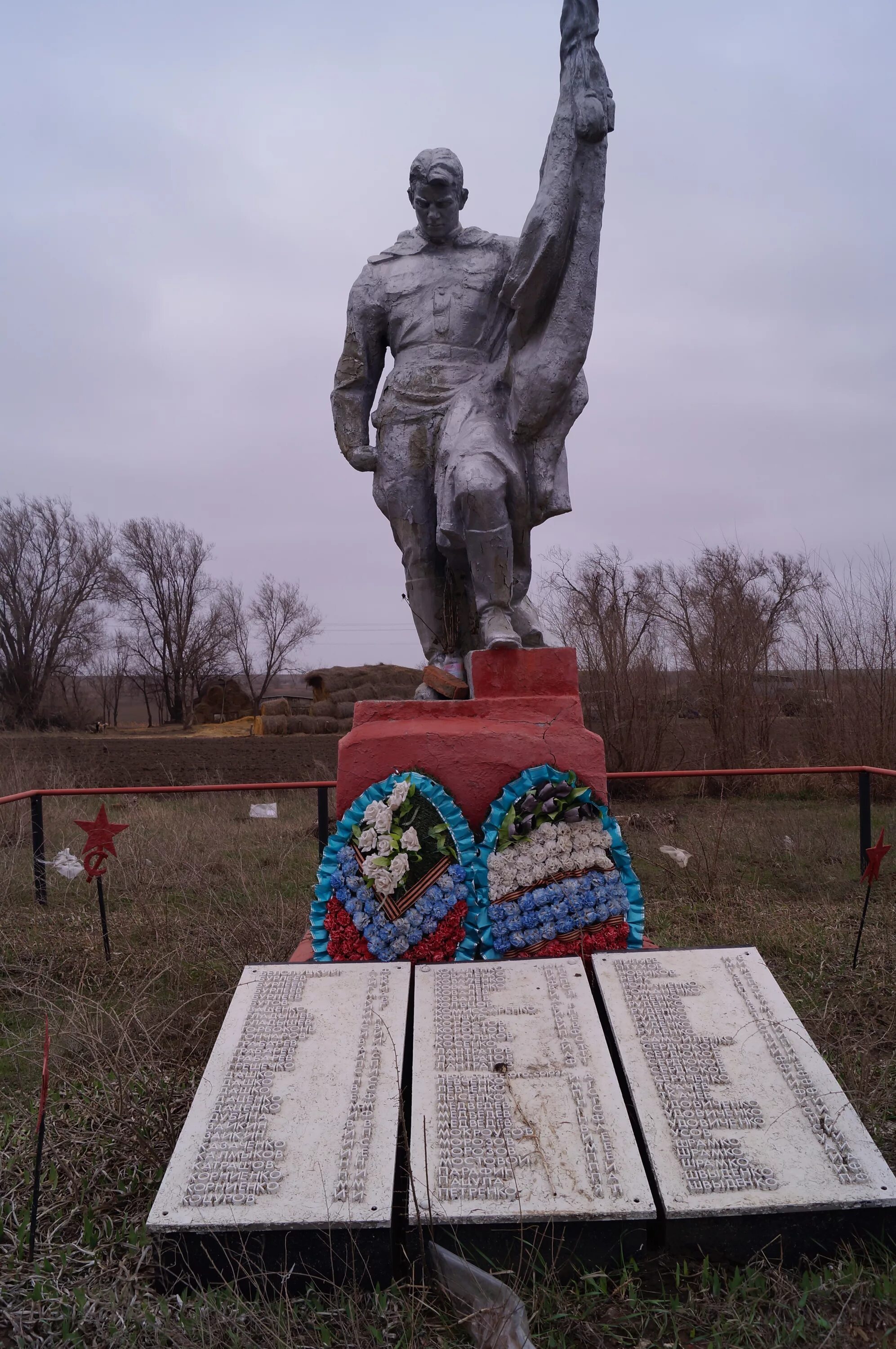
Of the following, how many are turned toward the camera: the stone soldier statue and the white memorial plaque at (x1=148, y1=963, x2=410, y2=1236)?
2

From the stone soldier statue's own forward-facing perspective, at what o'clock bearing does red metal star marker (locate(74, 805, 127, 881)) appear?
The red metal star marker is roughly at 4 o'clock from the stone soldier statue.

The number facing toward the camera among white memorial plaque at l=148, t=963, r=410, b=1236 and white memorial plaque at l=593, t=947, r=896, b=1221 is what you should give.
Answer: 2

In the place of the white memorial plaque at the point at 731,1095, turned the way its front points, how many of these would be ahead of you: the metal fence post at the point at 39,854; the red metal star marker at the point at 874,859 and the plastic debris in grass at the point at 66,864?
0

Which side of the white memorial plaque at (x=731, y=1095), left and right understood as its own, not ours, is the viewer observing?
front

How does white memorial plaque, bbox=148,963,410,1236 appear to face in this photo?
toward the camera

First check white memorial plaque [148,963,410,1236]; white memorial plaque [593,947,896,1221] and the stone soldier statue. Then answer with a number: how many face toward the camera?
3

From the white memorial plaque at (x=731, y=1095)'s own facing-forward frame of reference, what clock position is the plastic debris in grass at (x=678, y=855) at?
The plastic debris in grass is roughly at 6 o'clock from the white memorial plaque.

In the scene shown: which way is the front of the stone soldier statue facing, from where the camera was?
facing the viewer

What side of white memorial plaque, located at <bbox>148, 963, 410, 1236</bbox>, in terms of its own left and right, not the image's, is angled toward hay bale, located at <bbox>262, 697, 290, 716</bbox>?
back

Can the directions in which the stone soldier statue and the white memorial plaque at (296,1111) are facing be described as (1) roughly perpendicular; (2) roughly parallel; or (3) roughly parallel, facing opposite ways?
roughly parallel

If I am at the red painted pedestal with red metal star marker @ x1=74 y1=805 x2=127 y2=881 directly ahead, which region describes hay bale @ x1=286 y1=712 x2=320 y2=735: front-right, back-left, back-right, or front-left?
front-right

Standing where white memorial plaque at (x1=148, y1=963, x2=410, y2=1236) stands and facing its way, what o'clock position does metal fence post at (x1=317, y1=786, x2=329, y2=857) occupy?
The metal fence post is roughly at 6 o'clock from the white memorial plaque.

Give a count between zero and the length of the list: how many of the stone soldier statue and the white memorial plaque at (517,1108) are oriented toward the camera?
2

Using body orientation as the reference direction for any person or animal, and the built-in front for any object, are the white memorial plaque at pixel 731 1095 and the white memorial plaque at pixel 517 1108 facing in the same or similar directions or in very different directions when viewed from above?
same or similar directions
